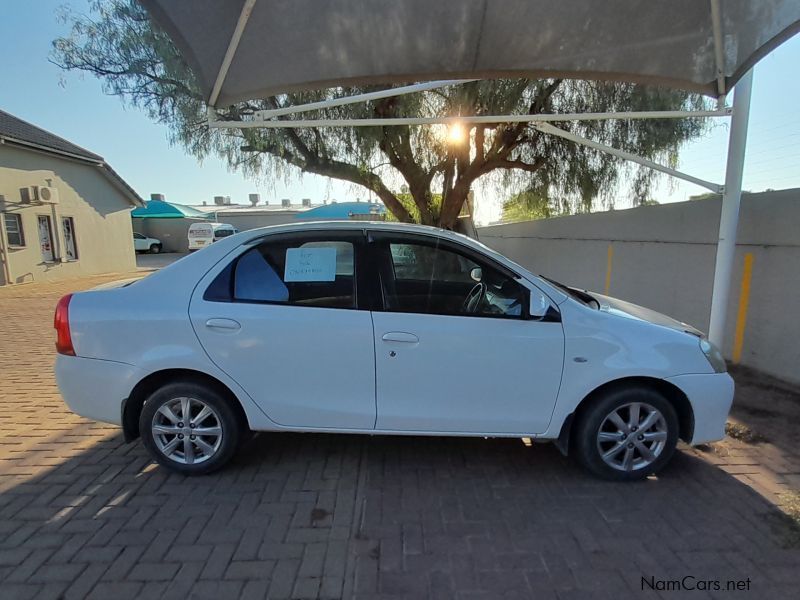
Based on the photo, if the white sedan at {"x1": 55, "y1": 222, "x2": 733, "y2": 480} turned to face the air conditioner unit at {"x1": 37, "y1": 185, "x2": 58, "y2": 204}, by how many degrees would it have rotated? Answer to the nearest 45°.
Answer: approximately 135° to its left

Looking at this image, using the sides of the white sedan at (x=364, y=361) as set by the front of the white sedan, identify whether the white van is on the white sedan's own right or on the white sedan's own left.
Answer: on the white sedan's own left

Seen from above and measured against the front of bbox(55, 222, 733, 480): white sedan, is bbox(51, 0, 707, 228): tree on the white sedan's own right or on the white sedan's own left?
on the white sedan's own left

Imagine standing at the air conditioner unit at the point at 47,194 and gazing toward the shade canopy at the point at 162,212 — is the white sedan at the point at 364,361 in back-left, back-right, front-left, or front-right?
back-right

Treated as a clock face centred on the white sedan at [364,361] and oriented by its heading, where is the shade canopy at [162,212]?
The shade canopy is roughly at 8 o'clock from the white sedan.

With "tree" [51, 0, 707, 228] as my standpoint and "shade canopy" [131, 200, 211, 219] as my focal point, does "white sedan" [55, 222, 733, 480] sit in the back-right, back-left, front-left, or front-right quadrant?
back-left

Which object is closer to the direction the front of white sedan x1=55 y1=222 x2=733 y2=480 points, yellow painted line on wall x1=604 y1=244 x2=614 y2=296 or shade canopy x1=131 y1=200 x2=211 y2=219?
the yellow painted line on wall

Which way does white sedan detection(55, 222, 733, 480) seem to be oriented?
to the viewer's right

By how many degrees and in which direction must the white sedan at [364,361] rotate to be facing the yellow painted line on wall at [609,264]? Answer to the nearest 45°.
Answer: approximately 45° to its left
